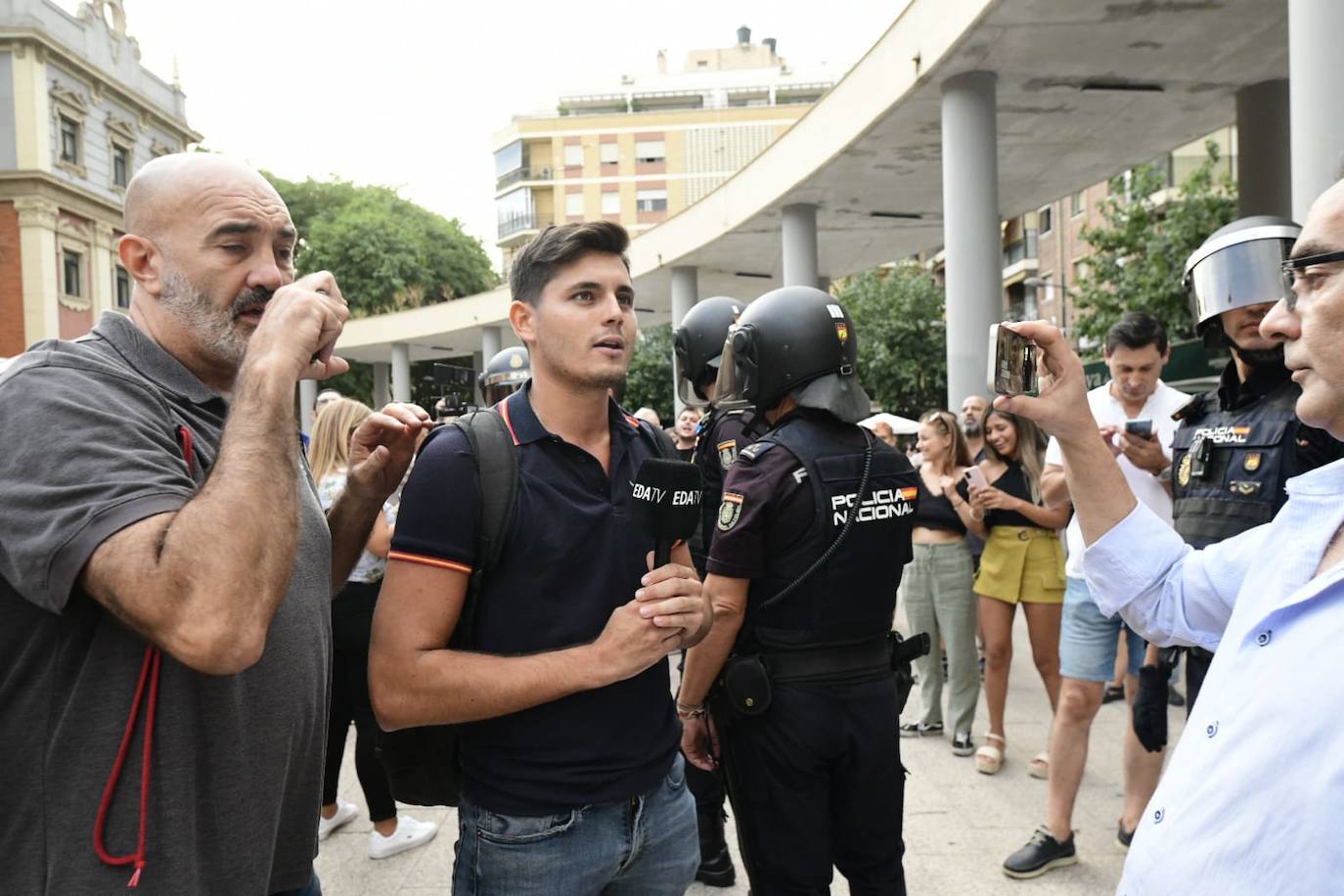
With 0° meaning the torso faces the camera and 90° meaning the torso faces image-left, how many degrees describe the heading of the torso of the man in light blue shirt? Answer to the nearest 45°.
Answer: approximately 45°

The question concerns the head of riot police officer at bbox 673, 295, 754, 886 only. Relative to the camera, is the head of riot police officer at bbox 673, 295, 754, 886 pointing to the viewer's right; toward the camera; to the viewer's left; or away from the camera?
to the viewer's left

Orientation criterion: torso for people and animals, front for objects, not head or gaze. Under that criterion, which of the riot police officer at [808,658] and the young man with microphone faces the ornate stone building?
the riot police officer

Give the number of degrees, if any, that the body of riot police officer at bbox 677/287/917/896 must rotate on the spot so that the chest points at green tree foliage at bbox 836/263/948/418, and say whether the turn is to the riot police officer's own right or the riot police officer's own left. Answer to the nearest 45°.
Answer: approximately 45° to the riot police officer's own right

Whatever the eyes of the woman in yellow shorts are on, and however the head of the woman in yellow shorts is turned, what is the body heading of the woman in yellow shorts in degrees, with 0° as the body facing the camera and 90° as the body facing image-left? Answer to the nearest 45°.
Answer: approximately 45°

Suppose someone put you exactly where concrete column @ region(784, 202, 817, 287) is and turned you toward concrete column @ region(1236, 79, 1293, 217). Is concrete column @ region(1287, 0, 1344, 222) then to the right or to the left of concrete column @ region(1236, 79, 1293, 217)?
right

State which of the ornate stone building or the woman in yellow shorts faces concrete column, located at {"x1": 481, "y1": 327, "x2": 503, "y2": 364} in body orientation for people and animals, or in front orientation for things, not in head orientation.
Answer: the ornate stone building

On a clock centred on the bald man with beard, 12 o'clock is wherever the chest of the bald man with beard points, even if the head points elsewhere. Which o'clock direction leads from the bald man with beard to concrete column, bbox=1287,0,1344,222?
The concrete column is roughly at 10 o'clock from the bald man with beard.

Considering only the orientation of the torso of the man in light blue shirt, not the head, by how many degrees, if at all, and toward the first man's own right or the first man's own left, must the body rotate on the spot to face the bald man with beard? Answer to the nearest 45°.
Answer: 0° — they already face them

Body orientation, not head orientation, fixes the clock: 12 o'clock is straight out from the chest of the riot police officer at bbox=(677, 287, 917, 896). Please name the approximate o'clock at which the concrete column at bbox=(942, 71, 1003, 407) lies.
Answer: The concrete column is roughly at 2 o'clock from the riot police officer.

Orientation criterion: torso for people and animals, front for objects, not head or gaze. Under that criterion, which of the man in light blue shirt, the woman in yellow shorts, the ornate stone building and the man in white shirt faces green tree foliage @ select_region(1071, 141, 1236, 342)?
the ornate stone building

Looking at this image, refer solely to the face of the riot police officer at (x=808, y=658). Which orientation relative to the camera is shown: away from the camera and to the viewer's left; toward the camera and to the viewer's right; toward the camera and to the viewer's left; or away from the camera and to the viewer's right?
away from the camera and to the viewer's left

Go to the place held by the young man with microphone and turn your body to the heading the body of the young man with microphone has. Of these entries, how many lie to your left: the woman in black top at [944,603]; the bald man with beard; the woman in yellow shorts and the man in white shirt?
3

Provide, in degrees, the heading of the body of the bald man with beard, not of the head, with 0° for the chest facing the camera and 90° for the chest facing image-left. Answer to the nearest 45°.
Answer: approximately 315°

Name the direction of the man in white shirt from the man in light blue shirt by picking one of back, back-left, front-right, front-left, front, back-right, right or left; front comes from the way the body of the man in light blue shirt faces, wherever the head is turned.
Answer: back-right
